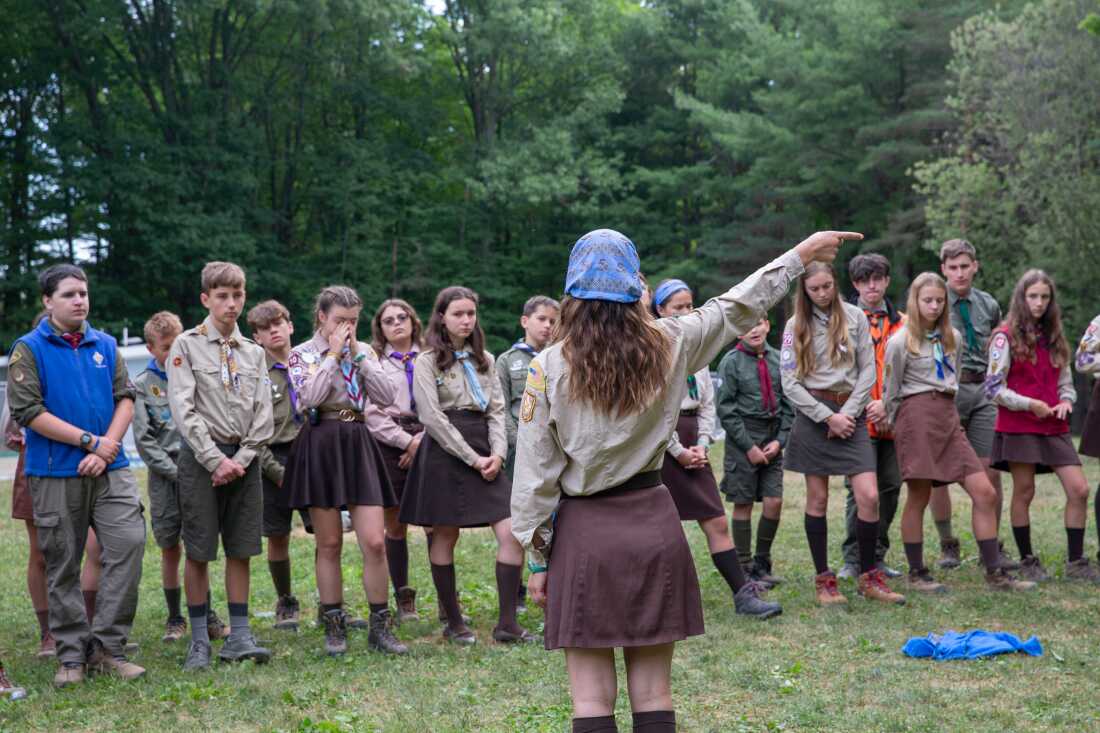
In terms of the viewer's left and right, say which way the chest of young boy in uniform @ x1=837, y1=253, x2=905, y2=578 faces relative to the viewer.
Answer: facing the viewer

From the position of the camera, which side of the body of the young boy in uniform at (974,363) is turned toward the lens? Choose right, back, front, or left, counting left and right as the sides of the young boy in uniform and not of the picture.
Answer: front

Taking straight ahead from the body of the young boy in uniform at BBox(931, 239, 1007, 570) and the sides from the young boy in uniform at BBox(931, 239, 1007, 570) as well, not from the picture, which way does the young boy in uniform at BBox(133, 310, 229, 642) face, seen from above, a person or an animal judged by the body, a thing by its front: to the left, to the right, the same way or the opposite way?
to the left

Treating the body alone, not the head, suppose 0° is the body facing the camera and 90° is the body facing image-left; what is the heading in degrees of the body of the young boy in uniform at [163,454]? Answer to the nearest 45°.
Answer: approximately 315°

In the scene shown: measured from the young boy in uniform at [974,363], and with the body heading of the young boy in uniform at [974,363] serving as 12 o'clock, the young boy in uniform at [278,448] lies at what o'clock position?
the young boy in uniform at [278,448] is roughly at 2 o'clock from the young boy in uniform at [974,363].

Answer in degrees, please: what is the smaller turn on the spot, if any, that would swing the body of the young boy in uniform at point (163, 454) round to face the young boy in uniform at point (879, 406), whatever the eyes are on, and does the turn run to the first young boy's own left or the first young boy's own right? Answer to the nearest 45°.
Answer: approximately 45° to the first young boy's own left

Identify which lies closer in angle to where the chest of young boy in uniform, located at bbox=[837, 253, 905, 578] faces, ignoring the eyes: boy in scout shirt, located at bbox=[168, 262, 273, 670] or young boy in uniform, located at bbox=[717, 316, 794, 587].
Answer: the boy in scout shirt

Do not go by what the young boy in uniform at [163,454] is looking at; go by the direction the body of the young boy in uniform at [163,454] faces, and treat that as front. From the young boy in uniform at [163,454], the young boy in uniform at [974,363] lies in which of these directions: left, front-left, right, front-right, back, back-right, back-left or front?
front-left

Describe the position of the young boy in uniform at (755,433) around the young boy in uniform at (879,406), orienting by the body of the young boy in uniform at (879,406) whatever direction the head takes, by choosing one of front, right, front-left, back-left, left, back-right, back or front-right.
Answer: right

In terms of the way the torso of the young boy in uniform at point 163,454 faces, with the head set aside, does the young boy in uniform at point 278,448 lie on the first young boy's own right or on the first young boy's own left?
on the first young boy's own left

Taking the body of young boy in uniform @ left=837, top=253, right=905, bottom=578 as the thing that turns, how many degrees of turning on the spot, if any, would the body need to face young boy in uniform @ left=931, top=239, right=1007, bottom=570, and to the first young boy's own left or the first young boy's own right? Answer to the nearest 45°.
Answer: approximately 135° to the first young boy's own left

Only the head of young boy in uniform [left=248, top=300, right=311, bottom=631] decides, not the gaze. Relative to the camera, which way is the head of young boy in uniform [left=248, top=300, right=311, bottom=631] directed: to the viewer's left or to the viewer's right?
to the viewer's right

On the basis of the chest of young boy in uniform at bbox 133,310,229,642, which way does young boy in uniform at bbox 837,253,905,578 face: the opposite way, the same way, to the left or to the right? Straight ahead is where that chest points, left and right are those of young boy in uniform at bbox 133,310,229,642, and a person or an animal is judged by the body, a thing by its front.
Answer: to the right

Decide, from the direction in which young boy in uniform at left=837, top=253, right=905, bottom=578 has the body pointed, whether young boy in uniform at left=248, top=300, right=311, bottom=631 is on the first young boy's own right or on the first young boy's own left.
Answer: on the first young boy's own right

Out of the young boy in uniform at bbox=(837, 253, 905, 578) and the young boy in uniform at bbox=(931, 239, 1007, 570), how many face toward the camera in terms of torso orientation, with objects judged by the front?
2
